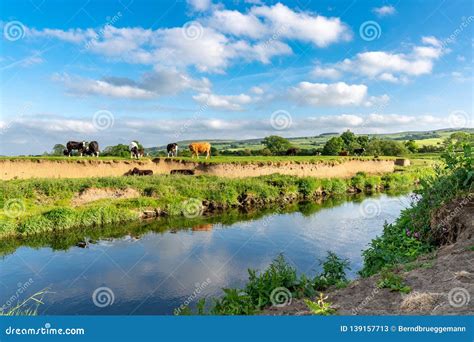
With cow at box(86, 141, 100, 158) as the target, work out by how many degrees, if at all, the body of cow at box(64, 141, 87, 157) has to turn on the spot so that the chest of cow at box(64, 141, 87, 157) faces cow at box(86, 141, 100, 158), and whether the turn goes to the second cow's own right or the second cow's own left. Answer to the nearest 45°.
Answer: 0° — it already faces it
